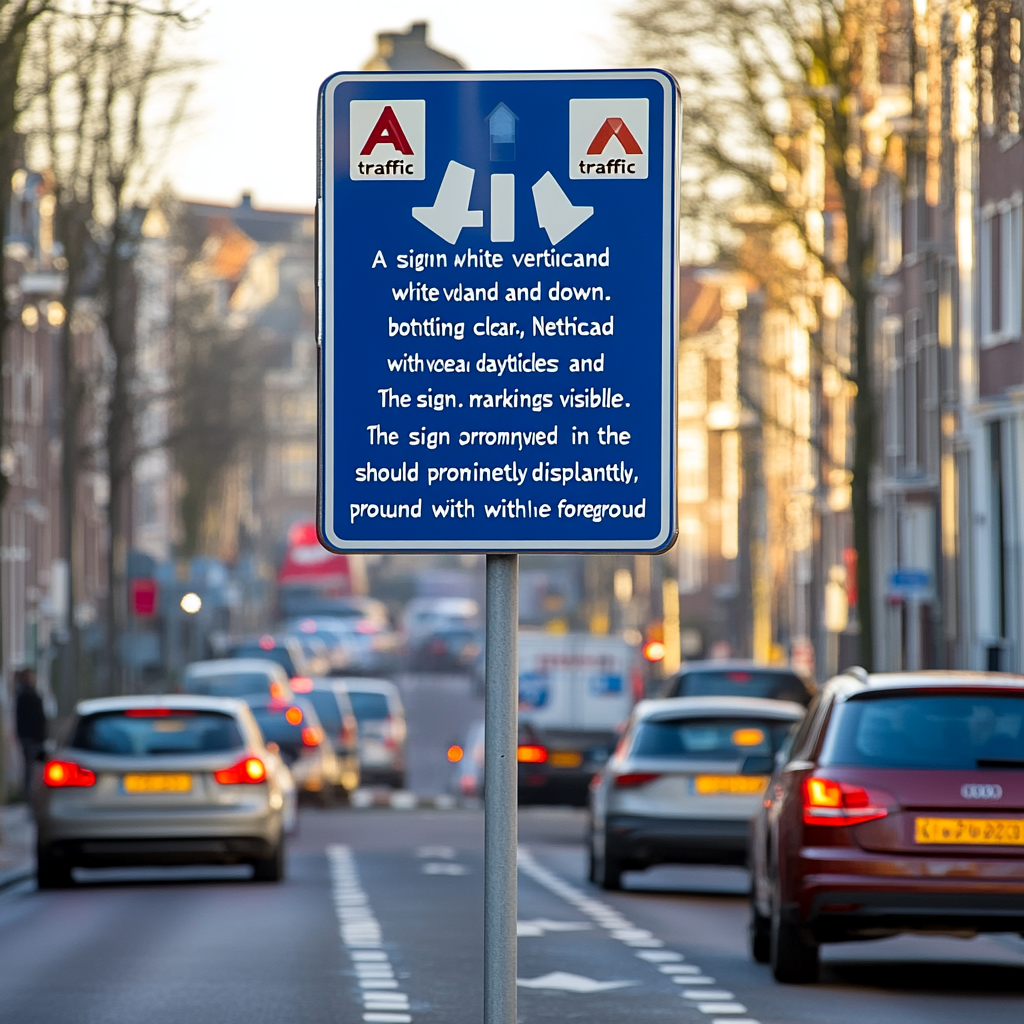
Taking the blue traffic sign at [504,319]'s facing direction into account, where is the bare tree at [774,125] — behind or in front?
behind

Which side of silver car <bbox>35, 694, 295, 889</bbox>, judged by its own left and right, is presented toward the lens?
back

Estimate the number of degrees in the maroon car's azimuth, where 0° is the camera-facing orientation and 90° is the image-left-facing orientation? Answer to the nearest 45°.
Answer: approximately 180°

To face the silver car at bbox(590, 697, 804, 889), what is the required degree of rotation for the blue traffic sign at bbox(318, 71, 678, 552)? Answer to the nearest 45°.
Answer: approximately 180°

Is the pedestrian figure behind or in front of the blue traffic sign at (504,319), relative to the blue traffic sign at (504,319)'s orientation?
behind

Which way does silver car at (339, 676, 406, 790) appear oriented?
away from the camera

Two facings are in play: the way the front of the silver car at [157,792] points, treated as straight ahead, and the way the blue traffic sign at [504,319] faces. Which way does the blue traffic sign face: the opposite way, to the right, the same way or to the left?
the opposite way

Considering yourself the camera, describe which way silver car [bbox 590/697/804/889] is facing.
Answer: facing away from the viewer

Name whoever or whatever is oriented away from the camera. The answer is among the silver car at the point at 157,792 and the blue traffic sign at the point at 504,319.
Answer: the silver car

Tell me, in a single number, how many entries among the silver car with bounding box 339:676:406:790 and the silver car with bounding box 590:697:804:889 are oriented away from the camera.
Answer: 2

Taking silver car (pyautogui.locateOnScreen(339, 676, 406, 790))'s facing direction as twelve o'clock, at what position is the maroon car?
The maroon car is roughly at 6 o'clock from the silver car.
